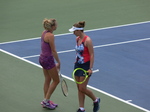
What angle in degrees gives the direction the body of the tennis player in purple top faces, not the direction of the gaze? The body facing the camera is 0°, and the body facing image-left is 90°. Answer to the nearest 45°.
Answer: approximately 270°
